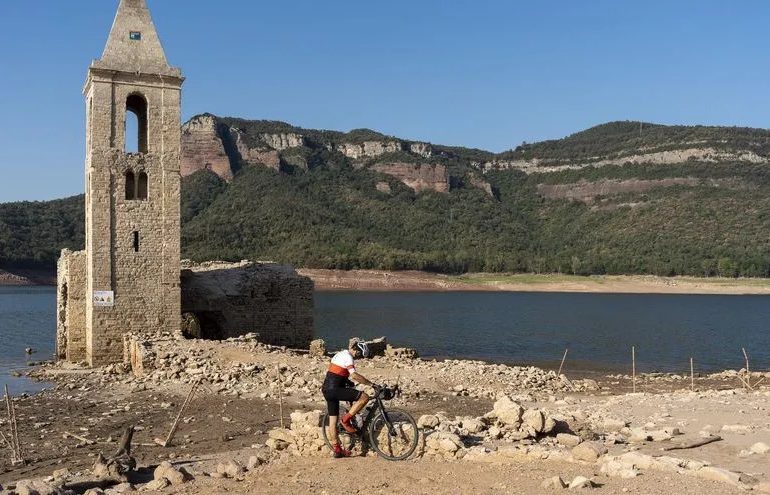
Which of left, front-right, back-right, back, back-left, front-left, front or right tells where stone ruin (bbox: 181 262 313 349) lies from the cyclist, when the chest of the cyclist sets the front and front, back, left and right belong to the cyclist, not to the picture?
left

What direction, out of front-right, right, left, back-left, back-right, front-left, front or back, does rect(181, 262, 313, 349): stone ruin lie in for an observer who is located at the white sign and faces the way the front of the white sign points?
back-left

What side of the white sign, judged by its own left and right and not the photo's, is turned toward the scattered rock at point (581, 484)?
front

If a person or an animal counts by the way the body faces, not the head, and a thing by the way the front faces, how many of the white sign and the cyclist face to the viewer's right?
1

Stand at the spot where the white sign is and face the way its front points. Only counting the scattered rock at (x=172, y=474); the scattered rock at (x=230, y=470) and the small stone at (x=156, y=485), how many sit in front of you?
3

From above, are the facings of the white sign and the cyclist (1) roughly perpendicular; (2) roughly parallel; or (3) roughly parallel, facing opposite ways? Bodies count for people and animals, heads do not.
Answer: roughly perpendicular

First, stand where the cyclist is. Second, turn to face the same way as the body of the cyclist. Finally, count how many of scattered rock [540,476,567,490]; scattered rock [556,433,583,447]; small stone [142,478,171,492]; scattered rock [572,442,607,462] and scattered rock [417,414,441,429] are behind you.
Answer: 1

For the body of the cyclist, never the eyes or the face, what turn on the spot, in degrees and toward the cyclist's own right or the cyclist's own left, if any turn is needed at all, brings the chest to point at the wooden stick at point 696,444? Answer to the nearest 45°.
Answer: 0° — they already face it

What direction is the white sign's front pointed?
toward the camera

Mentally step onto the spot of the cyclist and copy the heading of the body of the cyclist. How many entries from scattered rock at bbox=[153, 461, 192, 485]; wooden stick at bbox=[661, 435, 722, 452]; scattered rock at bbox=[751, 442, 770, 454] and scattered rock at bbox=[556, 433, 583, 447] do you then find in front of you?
3

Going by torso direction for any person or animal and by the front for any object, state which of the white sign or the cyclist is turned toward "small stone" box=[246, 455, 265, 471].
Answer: the white sign

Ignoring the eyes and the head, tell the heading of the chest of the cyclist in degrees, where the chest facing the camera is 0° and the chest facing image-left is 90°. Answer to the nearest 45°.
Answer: approximately 270°

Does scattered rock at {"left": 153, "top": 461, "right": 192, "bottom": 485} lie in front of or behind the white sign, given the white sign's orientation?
in front

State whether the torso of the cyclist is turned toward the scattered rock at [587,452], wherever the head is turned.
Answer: yes

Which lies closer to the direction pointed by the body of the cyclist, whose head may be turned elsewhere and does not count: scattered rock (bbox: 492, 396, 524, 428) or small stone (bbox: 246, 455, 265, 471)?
the scattered rock

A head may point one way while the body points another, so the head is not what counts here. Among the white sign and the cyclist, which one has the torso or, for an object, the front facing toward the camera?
the white sign

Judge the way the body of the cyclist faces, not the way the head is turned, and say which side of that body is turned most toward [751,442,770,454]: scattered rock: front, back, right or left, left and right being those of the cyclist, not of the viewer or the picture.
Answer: front

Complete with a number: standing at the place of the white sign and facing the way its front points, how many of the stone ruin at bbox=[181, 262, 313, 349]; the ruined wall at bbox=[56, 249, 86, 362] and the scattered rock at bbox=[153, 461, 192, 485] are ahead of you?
1

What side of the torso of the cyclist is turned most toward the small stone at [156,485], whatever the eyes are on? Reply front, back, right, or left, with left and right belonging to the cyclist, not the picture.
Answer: back
